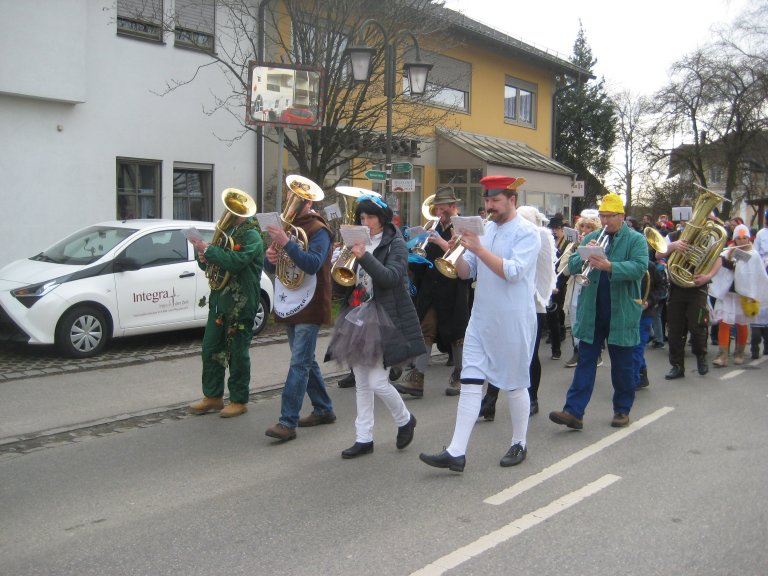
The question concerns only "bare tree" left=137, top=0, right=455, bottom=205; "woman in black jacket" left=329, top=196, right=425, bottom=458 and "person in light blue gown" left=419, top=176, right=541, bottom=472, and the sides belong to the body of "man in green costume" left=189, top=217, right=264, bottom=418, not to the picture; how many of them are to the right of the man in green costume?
1

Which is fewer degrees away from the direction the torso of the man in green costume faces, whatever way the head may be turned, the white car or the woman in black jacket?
the white car

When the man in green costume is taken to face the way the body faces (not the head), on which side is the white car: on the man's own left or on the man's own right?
on the man's own right

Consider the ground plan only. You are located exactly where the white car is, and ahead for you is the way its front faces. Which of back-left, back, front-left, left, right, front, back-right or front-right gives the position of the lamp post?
back

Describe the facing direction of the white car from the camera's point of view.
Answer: facing the viewer and to the left of the viewer

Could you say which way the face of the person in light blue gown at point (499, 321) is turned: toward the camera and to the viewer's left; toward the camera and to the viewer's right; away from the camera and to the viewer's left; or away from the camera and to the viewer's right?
toward the camera and to the viewer's left

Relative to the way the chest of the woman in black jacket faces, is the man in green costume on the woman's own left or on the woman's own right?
on the woman's own right

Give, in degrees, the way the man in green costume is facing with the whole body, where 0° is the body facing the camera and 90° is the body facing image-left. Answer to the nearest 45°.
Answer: approximately 90°

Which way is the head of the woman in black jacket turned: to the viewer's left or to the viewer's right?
to the viewer's left

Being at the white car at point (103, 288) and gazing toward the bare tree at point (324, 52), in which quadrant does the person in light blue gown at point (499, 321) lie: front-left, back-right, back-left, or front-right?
back-right

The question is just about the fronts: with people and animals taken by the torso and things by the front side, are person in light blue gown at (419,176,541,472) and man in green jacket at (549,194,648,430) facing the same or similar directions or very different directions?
same or similar directions

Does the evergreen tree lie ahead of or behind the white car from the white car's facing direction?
behind
